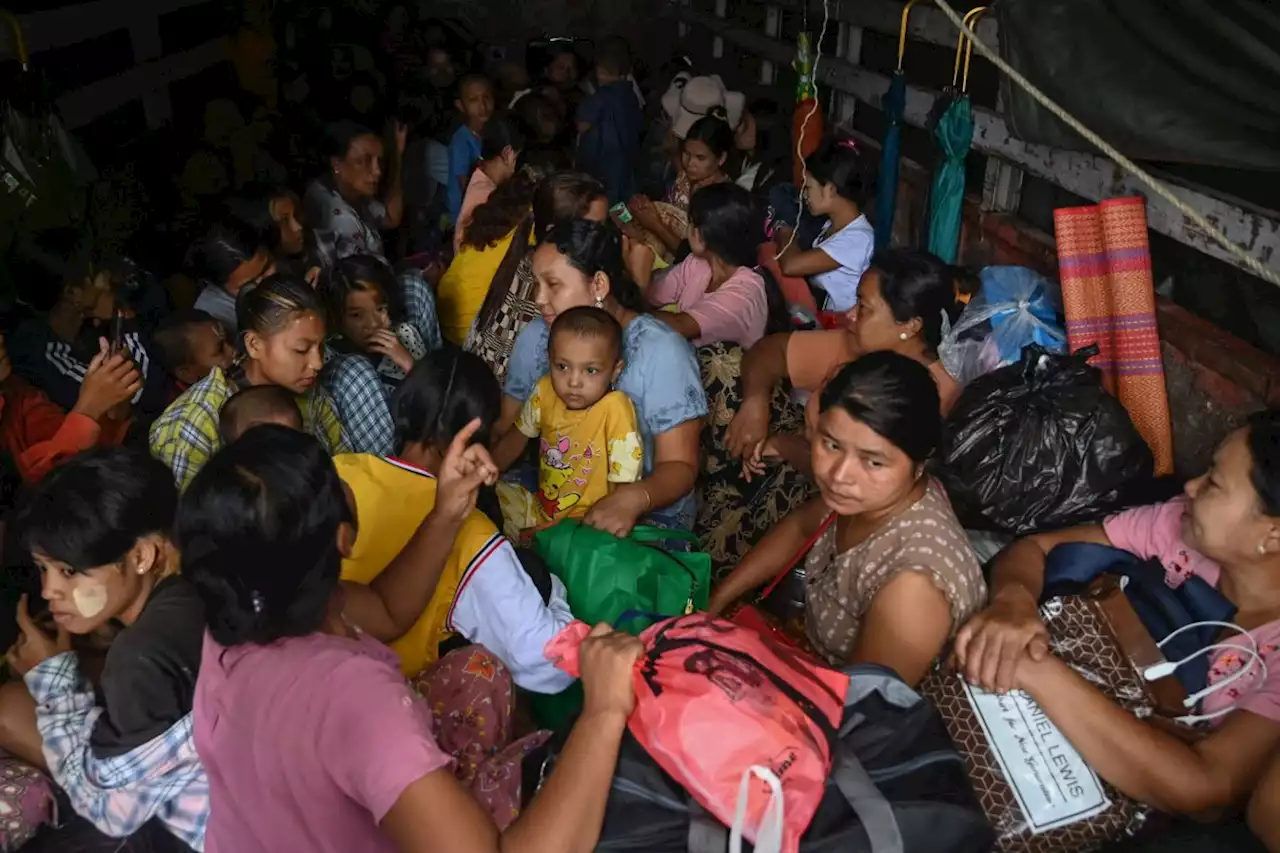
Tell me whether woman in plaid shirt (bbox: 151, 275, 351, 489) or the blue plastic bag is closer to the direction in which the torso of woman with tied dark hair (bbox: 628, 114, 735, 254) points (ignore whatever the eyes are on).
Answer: the woman in plaid shirt

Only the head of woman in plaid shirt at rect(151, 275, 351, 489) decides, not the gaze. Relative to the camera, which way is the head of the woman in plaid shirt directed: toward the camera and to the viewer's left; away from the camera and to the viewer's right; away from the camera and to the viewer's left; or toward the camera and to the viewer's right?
toward the camera and to the viewer's right

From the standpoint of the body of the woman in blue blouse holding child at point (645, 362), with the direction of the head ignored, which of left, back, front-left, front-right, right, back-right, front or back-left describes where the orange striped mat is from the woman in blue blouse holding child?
back-left

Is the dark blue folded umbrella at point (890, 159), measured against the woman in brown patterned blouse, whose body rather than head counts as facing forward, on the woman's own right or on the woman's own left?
on the woman's own right

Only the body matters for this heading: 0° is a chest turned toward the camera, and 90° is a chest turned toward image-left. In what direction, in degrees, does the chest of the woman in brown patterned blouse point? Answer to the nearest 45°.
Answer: approximately 45°

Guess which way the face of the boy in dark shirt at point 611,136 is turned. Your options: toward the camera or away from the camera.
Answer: away from the camera

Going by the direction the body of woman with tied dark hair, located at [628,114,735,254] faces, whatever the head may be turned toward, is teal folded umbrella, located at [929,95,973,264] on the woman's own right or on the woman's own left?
on the woman's own left
